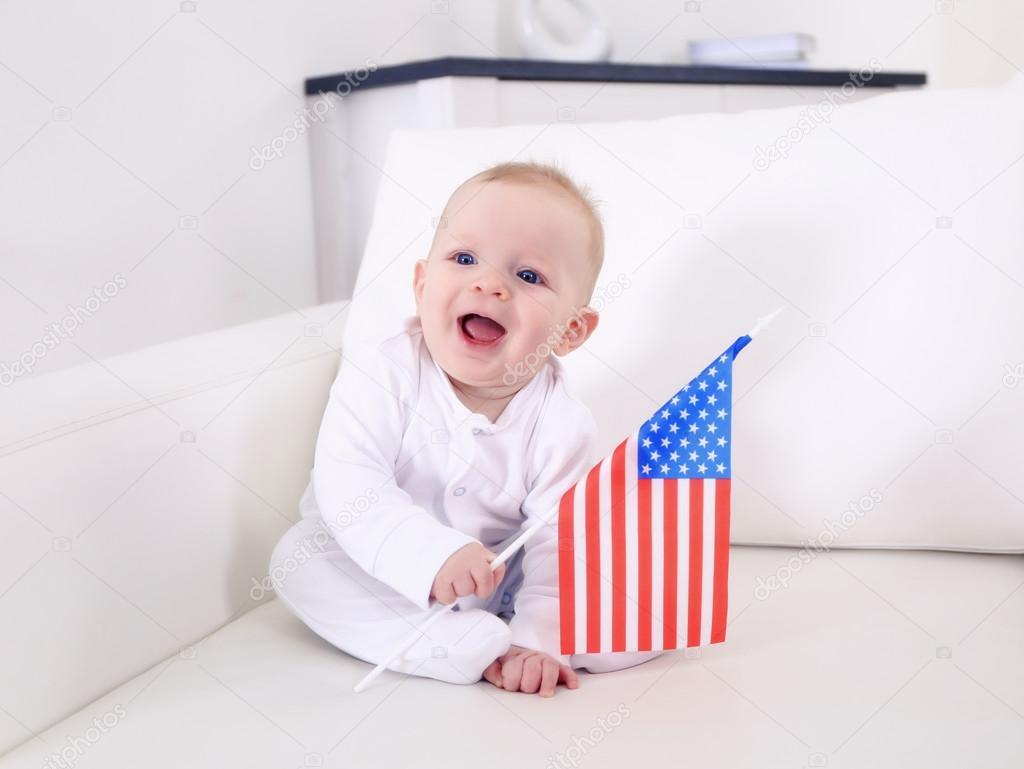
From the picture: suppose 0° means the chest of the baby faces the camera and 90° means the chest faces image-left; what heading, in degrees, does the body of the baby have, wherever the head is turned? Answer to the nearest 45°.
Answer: approximately 0°
